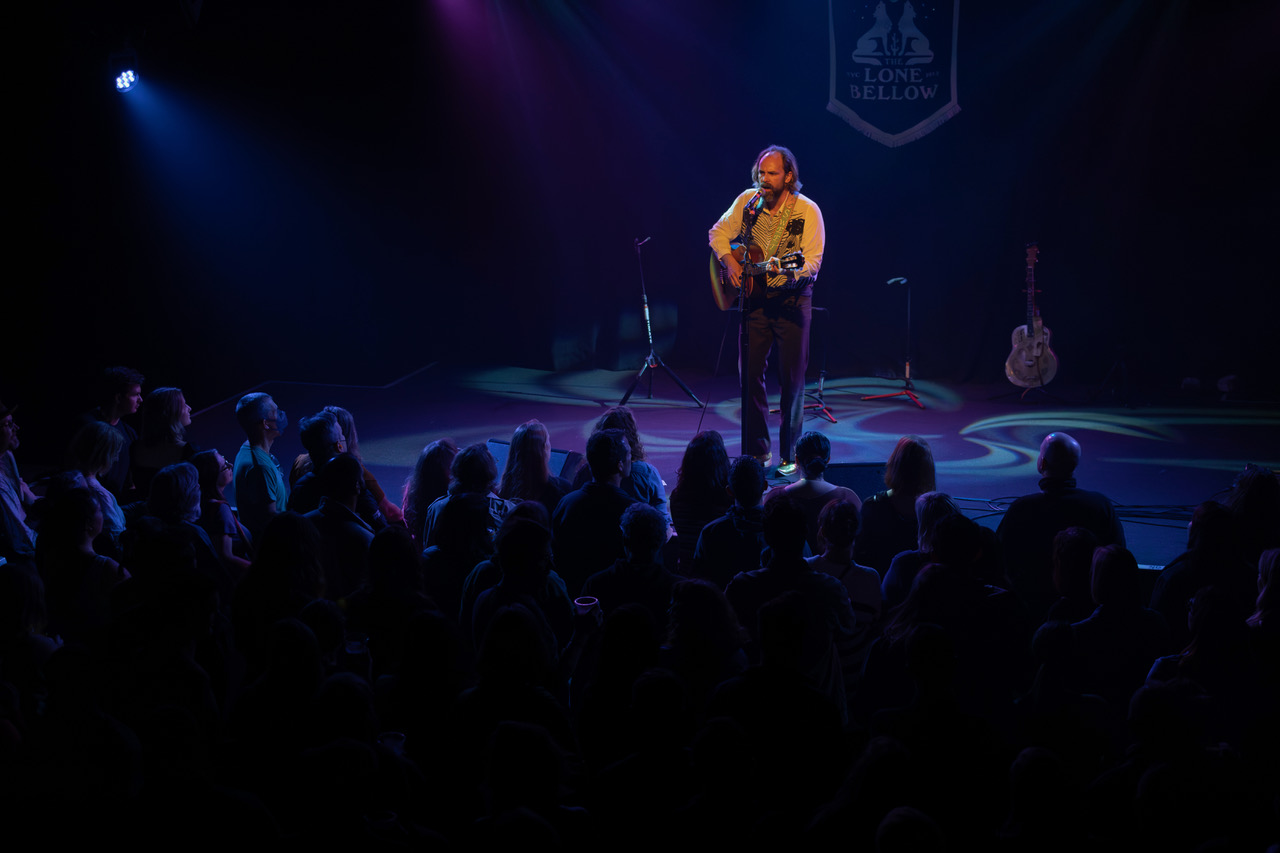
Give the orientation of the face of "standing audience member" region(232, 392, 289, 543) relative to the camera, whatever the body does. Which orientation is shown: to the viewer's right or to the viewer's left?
to the viewer's right

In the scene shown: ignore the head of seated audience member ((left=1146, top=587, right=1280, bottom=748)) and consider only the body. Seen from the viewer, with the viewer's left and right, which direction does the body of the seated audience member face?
facing away from the viewer and to the left of the viewer

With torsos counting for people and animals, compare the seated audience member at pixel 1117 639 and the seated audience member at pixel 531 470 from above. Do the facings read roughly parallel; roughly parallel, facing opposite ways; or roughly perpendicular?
roughly parallel

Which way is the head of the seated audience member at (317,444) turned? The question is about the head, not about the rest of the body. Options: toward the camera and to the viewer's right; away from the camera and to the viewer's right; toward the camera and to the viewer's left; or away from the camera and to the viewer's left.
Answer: away from the camera and to the viewer's right

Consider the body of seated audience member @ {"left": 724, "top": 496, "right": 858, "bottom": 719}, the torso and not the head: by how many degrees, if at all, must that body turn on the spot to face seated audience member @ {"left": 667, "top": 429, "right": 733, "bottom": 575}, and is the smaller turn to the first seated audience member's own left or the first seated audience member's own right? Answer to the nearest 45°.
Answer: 0° — they already face them

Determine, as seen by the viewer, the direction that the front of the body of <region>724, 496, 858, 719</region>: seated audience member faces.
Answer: away from the camera

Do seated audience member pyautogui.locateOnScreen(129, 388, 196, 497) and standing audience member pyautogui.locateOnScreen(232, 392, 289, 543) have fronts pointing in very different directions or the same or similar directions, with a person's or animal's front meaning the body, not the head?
same or similar directions

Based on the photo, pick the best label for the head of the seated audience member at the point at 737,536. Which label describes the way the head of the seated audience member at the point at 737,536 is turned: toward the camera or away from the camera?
away from the camera

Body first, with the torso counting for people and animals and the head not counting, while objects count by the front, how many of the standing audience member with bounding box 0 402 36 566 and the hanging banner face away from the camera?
0

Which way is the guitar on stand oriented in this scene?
toward the camera

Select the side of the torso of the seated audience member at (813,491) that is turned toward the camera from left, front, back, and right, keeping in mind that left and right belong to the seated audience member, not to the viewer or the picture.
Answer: back

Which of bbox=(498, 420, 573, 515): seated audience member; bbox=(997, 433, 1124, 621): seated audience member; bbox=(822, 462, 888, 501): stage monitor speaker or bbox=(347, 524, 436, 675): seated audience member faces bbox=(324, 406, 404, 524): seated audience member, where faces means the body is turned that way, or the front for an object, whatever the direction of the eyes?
bbox=(347, 524, 436, 675): seated audience member

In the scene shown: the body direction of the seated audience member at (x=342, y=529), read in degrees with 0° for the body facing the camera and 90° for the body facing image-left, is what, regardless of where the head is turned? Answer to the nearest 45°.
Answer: approximately 225°

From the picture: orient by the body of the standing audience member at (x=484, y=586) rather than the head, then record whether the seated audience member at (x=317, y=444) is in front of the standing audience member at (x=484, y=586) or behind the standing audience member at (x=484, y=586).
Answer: in front

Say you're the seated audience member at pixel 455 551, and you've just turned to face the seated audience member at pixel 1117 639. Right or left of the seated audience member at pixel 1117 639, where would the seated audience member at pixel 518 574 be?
right

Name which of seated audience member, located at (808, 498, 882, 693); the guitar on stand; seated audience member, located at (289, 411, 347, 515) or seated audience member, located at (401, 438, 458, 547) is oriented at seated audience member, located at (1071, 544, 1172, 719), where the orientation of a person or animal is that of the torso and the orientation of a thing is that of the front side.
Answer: the guitar on stand

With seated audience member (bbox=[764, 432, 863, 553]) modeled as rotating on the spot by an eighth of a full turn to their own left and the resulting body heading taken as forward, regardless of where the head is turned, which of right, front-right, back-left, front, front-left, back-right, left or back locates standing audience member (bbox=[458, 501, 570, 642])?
left

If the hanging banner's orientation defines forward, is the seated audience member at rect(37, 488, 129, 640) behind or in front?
in front

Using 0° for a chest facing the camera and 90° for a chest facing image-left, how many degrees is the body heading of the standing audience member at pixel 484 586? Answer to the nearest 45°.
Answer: approximately 180°

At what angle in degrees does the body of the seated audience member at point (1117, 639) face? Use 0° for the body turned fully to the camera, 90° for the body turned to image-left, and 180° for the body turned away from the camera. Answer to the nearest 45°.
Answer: approximately 180°

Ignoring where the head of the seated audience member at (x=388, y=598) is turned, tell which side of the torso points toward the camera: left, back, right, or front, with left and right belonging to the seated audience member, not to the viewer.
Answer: back
